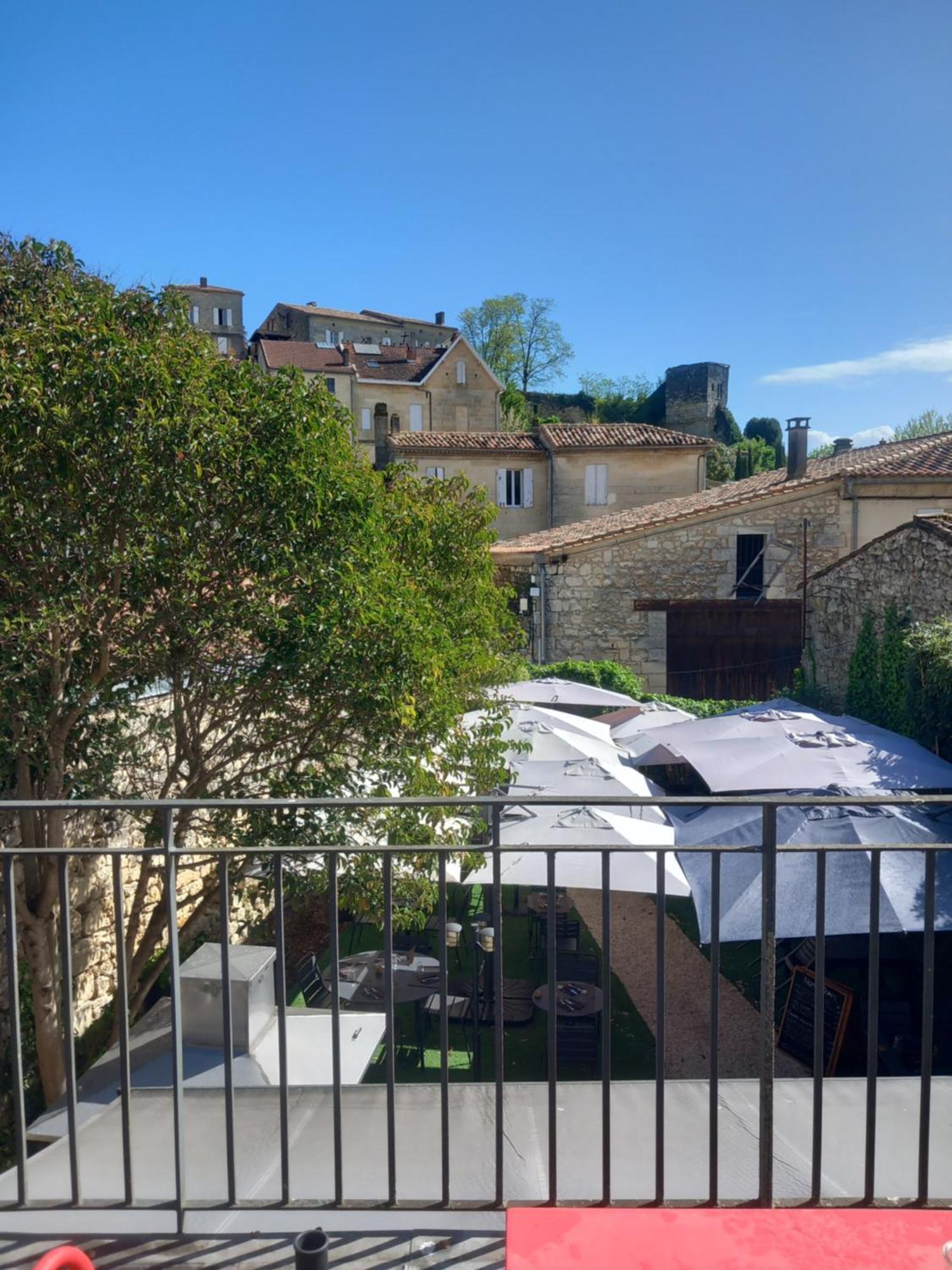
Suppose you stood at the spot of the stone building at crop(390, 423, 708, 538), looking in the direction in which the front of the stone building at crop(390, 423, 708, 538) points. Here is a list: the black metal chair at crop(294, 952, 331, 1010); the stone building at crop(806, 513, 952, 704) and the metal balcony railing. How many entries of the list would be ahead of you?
3

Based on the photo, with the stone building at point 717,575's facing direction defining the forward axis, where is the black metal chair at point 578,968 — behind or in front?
in front

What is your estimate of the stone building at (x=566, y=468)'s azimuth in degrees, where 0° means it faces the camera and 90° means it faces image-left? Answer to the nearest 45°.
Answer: approximately 0°

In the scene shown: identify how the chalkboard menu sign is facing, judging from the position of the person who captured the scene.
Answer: facing the viewer and to the left of the viewer

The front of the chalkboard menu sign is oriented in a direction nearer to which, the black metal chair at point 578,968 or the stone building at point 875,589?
the black metal chair

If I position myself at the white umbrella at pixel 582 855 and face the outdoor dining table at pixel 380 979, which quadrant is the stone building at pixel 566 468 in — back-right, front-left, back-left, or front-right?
back-right

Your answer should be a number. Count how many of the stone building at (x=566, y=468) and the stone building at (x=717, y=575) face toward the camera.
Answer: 2

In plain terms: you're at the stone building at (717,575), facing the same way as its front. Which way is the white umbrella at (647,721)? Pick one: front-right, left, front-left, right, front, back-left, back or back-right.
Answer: front

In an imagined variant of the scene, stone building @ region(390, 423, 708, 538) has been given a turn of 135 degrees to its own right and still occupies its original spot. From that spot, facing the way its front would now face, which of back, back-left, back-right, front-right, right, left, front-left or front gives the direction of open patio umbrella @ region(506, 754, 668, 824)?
back-left

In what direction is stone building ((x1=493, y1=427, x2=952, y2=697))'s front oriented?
toward the camera

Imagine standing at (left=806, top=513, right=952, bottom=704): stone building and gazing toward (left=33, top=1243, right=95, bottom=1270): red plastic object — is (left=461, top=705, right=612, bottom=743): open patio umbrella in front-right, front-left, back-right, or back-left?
front-right

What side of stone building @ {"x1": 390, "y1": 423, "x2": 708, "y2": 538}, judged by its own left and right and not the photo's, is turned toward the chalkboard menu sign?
front

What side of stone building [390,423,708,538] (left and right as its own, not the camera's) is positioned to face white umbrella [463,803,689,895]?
front

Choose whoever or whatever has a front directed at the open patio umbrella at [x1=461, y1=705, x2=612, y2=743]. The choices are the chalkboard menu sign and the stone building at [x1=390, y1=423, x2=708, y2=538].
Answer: the stone building
